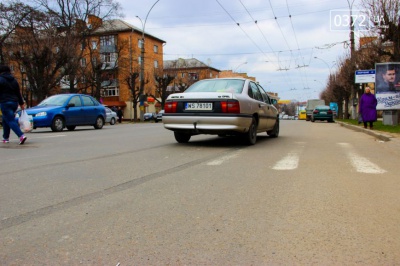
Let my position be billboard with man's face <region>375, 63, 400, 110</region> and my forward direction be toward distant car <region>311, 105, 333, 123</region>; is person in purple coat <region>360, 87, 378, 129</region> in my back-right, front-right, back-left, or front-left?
back-left

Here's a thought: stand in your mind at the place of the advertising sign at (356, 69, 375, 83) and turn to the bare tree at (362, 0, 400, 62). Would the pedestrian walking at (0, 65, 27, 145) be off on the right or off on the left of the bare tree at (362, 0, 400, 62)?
right

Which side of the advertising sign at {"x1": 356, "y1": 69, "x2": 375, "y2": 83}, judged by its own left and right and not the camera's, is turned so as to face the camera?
front

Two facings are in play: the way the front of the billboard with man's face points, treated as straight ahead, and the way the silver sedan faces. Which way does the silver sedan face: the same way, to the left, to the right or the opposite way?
the opposite way

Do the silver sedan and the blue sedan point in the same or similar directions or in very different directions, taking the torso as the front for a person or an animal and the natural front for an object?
very different directions

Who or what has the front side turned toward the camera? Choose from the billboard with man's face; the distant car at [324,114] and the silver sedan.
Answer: the billboard with man's face

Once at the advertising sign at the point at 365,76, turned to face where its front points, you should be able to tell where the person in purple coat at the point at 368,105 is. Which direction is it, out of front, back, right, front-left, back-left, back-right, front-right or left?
front

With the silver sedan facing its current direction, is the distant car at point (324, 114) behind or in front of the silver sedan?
in front

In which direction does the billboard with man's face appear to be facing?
toward the camera

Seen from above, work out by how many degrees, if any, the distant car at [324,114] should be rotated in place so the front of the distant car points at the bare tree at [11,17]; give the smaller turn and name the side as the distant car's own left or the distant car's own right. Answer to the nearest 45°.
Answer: approximately 90° to the distant car's own left

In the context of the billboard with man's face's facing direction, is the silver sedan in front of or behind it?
in front

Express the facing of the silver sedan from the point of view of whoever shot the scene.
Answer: facing away from the viewer and to the right of the viewer

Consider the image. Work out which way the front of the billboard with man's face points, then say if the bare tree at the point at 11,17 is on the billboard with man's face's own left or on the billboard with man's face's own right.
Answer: on the billboard with man's face's own right

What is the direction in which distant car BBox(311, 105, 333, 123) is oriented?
away from the camera

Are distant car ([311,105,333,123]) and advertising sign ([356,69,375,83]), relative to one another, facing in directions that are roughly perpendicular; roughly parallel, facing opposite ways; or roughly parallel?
roughly parallel, facing opposite ways

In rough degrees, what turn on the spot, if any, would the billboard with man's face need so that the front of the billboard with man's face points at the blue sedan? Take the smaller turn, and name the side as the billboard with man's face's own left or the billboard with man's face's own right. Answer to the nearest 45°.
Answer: approximately 45° to the billboard with man's face's own right

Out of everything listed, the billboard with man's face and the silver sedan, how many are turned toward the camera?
1
